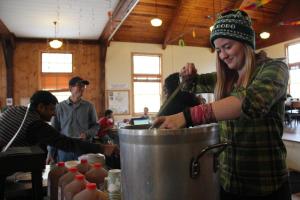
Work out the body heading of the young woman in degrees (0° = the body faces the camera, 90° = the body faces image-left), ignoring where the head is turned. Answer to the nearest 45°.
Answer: approximately 45°

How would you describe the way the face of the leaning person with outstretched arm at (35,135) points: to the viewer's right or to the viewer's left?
to the viewer's right

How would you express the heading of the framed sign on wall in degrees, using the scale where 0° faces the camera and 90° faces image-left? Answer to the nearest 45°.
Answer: approximately 0°

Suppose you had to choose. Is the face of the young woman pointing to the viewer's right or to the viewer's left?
to the viewer's left

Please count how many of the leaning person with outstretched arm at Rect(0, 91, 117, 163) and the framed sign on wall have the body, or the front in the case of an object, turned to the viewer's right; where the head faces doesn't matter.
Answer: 1

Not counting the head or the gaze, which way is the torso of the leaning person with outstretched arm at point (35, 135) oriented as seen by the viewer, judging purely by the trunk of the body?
to the viewer's right

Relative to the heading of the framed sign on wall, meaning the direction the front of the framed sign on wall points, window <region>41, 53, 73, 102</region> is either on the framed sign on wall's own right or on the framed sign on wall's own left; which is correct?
on the framed sign on wall's own right

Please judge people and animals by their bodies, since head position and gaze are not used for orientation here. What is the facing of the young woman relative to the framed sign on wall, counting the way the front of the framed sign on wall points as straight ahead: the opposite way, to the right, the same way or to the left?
to the right

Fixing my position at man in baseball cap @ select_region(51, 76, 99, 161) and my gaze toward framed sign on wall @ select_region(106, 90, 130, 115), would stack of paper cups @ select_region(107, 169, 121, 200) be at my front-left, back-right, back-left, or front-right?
back-right

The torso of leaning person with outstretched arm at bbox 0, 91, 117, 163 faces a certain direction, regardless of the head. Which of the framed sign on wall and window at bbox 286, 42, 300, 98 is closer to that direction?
the window

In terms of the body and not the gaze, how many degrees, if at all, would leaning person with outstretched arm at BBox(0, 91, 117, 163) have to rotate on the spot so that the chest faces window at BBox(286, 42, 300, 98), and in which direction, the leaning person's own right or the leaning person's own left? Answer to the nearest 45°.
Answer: approximately 45° to the leaning person's own left
